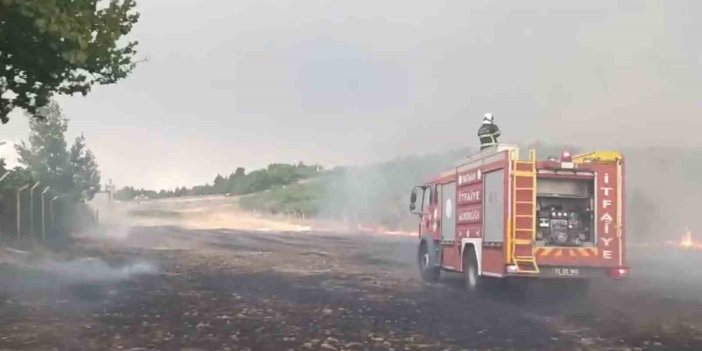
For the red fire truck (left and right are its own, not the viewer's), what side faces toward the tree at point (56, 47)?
left

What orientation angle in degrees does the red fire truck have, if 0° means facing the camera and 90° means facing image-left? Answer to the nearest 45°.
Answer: approximately 135°

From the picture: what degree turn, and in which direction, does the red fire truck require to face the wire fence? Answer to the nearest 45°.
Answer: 0° — it already faces it
